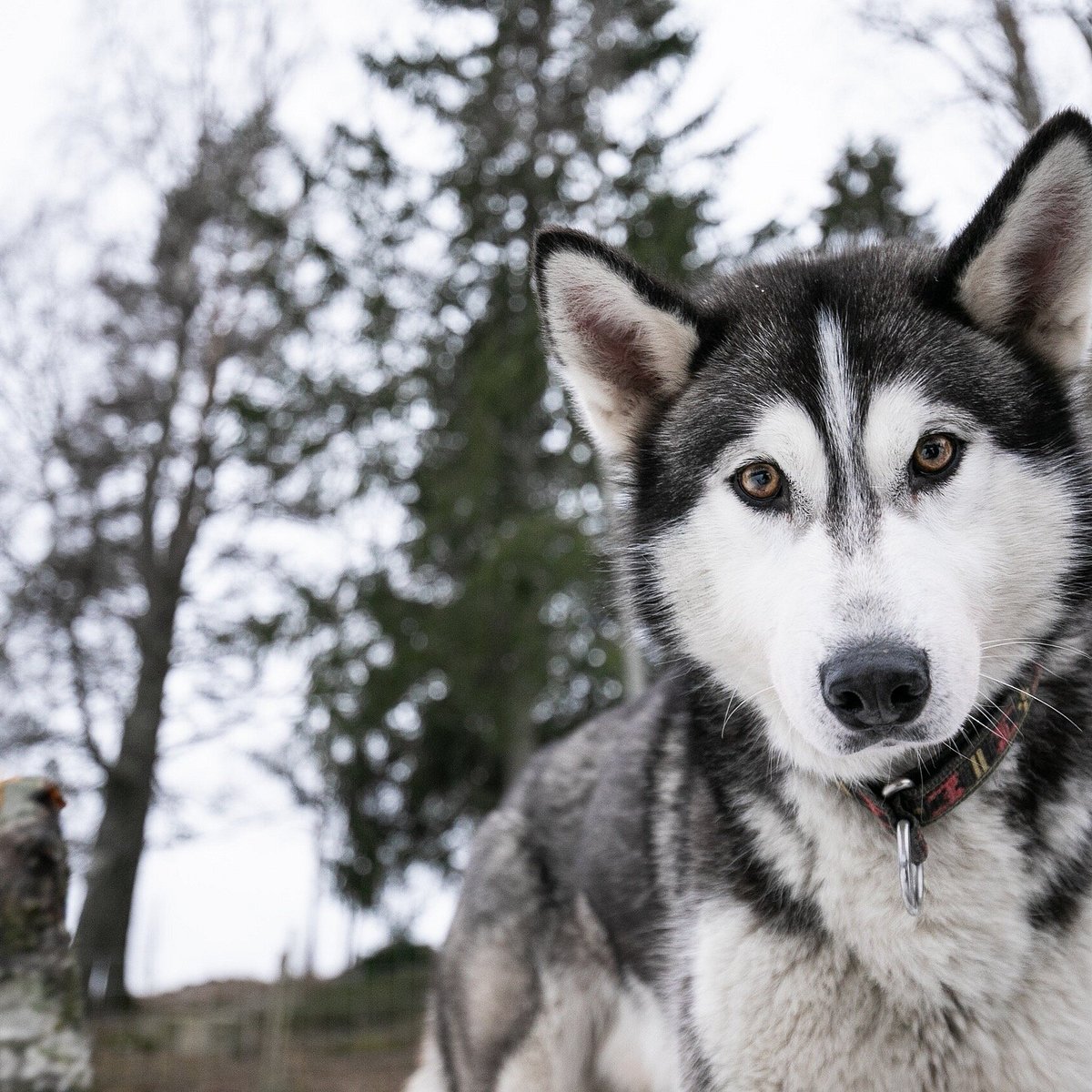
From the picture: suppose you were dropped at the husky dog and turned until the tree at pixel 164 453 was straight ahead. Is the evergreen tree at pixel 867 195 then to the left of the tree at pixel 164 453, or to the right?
right

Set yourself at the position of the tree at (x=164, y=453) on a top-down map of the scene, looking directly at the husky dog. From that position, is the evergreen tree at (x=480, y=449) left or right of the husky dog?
left

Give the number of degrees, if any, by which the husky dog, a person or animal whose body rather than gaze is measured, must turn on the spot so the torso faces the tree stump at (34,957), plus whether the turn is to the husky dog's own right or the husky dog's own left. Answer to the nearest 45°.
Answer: approximately 135° to the husky dog's own right

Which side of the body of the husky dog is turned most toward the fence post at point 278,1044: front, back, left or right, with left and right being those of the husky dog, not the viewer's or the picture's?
back

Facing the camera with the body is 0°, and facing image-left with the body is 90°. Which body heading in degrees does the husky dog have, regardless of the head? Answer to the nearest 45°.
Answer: approximately 315°

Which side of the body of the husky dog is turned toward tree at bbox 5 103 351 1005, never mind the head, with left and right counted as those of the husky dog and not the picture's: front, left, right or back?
back
